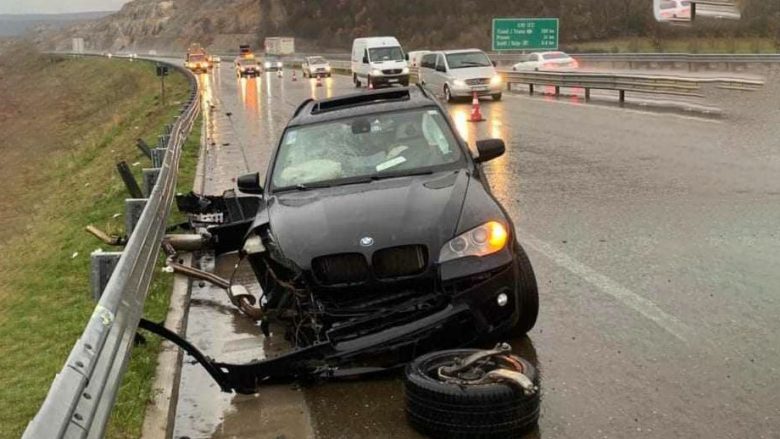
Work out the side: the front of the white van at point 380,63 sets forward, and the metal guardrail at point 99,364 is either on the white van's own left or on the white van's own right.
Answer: on the white van's own right

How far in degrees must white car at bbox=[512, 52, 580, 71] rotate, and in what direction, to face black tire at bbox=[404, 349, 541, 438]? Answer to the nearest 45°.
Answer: approximately 135° to its left

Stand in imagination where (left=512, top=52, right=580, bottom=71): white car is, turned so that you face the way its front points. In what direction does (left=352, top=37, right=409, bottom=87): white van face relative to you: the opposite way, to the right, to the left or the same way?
the opposite way

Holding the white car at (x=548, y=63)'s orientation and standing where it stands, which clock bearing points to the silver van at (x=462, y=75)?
the silver van at (x=462, y=75) is roughly at 8 o'clock from the white car at (x=548, y=63).

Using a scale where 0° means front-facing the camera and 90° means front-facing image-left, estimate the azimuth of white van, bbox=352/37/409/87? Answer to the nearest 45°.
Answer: approximately 315°

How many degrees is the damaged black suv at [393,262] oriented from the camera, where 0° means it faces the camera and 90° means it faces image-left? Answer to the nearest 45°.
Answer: approximately 0°

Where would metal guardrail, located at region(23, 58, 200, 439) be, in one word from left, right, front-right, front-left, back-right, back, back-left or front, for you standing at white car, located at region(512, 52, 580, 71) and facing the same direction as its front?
back-left

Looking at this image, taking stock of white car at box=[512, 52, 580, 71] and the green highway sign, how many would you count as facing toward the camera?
1

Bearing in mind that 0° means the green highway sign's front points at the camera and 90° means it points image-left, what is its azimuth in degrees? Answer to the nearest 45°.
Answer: approximately 0°

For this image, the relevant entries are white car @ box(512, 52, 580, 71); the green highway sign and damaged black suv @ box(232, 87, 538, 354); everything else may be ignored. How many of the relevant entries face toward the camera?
2

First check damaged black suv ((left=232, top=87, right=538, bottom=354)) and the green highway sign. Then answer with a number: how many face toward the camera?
2

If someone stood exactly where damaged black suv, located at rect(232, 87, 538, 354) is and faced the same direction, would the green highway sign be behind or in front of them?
behind
